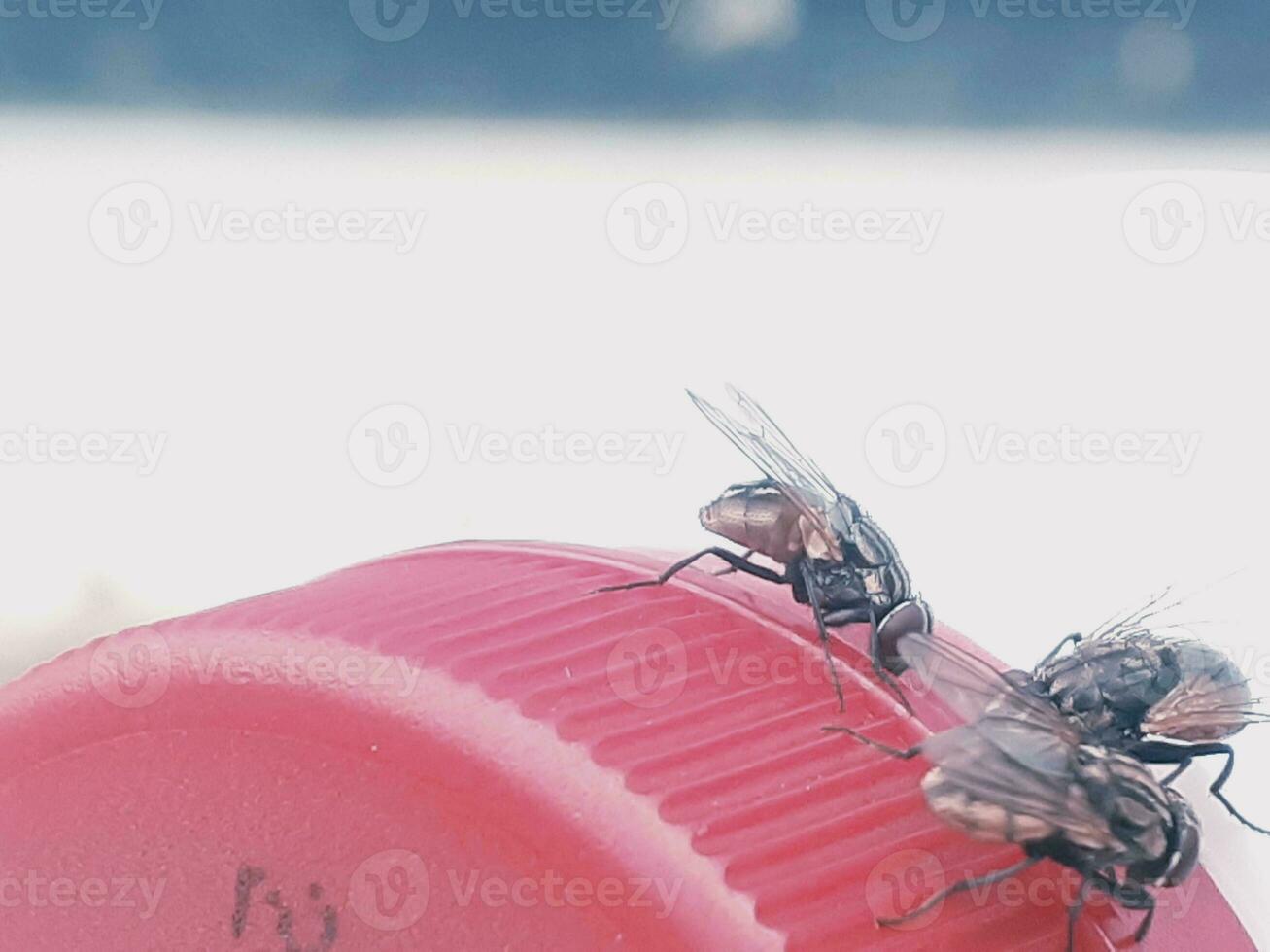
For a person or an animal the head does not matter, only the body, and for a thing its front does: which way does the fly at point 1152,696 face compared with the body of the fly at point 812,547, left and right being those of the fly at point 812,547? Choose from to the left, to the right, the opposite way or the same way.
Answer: the opposite way

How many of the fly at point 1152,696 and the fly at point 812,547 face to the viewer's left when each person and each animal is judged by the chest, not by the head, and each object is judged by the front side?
1

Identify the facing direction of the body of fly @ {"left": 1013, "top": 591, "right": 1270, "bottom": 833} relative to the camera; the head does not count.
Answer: to the viewer's left

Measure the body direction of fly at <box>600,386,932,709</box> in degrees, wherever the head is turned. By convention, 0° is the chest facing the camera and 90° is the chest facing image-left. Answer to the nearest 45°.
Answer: approximately 270°

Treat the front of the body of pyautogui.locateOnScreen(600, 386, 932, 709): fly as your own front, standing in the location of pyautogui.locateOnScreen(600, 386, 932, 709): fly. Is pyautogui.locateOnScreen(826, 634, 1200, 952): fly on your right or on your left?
on your right
